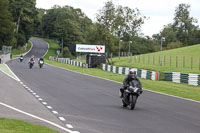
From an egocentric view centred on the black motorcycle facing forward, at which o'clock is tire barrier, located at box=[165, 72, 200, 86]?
The tire barrier is roughly at 8 o'clock from the black motorcycle.

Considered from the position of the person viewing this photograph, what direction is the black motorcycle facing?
facing the viewer and to the right of the viewer
